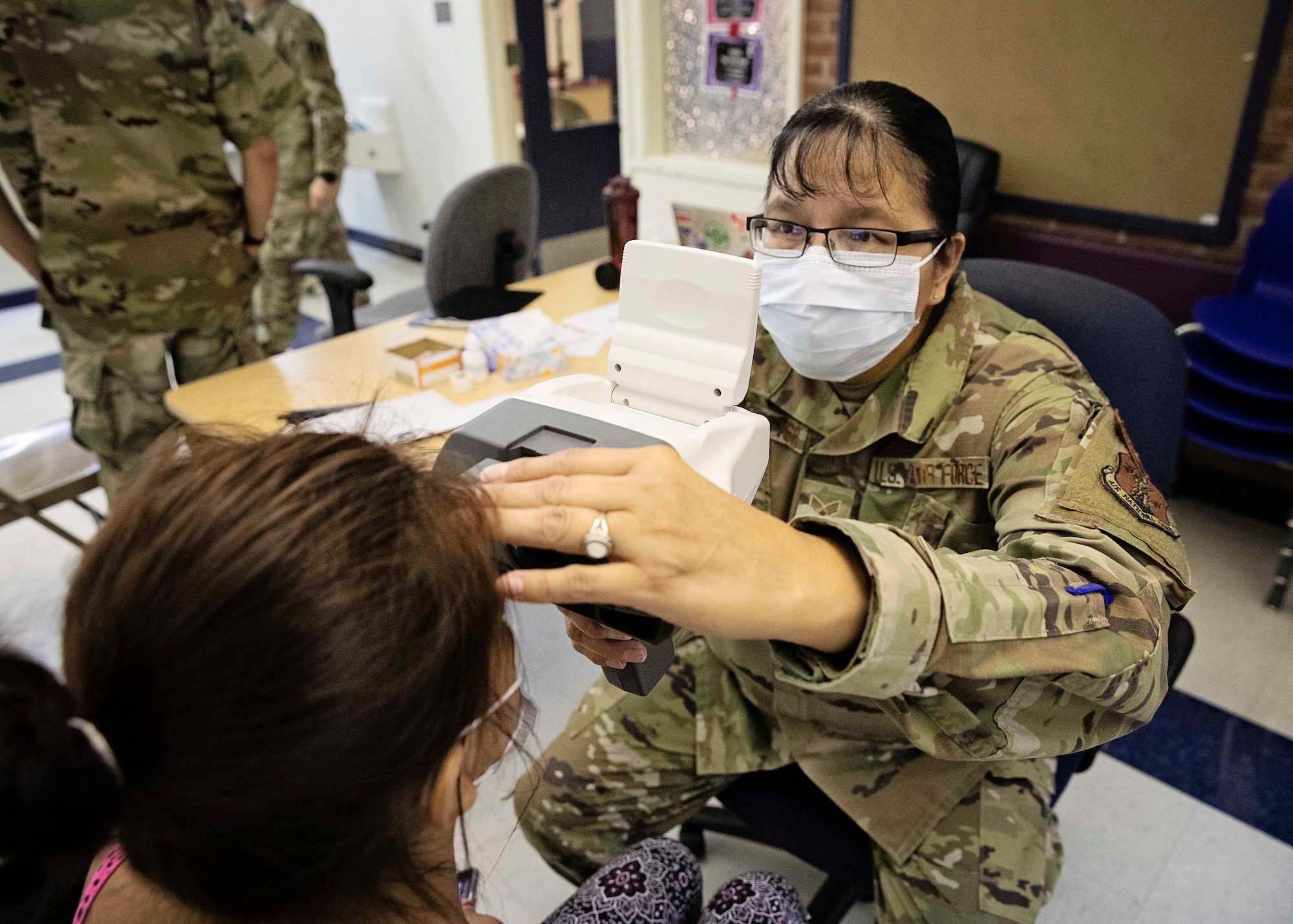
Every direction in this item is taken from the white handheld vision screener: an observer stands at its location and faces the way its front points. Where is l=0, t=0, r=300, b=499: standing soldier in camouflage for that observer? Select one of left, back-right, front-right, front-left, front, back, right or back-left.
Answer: right

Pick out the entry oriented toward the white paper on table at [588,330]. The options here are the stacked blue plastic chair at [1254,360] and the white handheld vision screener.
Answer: the stacked blue plastic chair

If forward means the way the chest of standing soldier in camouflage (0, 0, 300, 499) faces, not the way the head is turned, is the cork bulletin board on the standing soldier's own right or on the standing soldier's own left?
on the standing soldier's own right

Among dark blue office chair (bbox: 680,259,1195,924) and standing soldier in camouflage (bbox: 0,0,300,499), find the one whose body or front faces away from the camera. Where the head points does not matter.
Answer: the standing soldier in camouflage

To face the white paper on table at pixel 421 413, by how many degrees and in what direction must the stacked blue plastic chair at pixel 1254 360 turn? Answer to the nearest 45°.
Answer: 0° — it already faces it

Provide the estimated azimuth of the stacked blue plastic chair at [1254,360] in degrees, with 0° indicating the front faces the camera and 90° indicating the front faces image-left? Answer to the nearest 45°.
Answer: approximately 45°

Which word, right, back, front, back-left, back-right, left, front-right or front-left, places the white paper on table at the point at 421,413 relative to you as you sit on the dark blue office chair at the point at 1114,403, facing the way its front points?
front-right

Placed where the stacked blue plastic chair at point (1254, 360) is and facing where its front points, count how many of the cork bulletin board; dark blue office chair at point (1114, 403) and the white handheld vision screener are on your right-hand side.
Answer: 1

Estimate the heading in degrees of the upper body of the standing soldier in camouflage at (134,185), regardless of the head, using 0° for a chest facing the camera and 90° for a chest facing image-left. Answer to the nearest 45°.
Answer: approximately 180°

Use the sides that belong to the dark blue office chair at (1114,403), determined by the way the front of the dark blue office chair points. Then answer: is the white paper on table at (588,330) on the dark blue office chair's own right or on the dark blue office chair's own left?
on the dark blue office chair's own right
